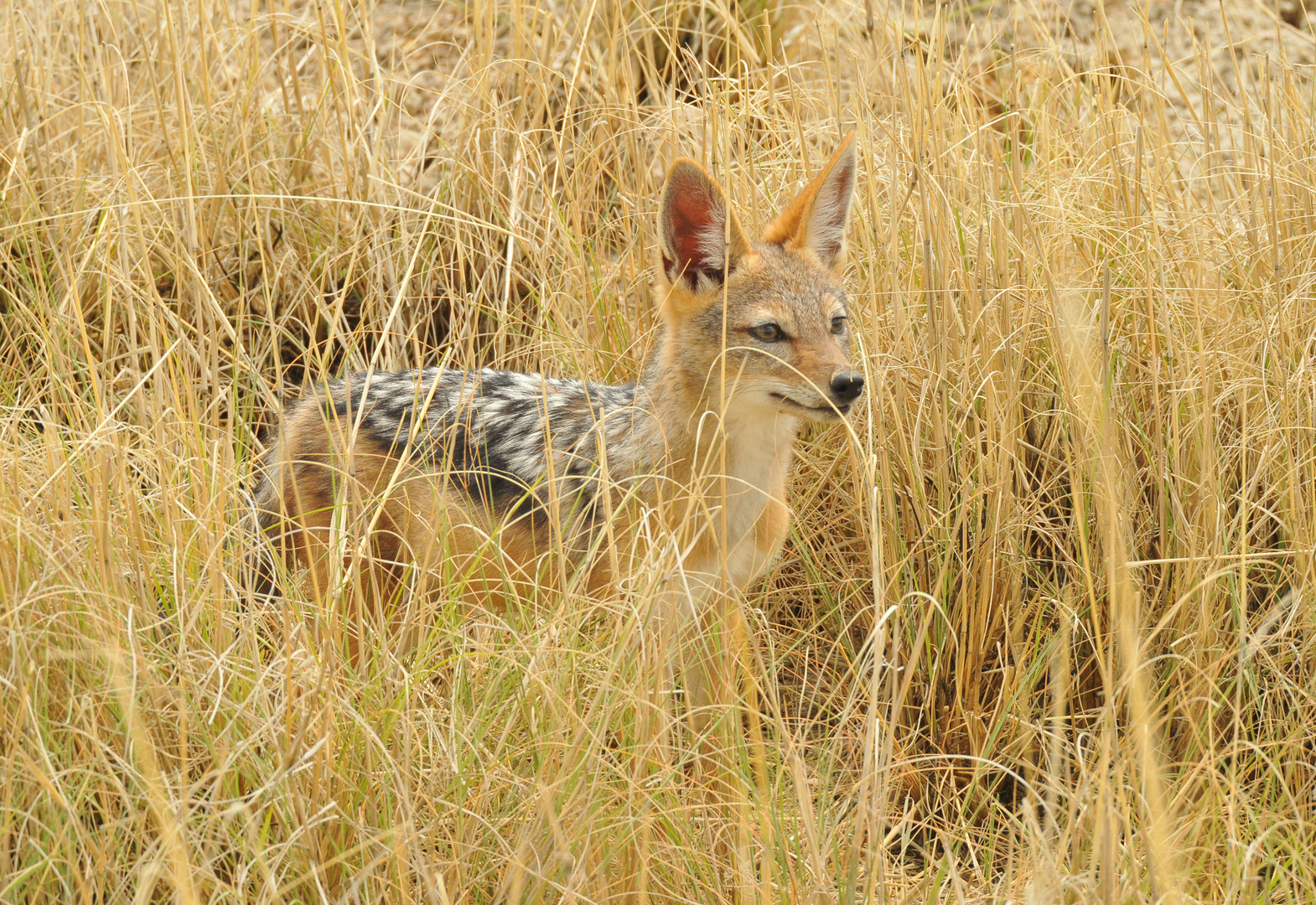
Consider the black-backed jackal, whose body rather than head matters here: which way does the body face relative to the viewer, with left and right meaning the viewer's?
facing the viewer and to the right of the viewer
